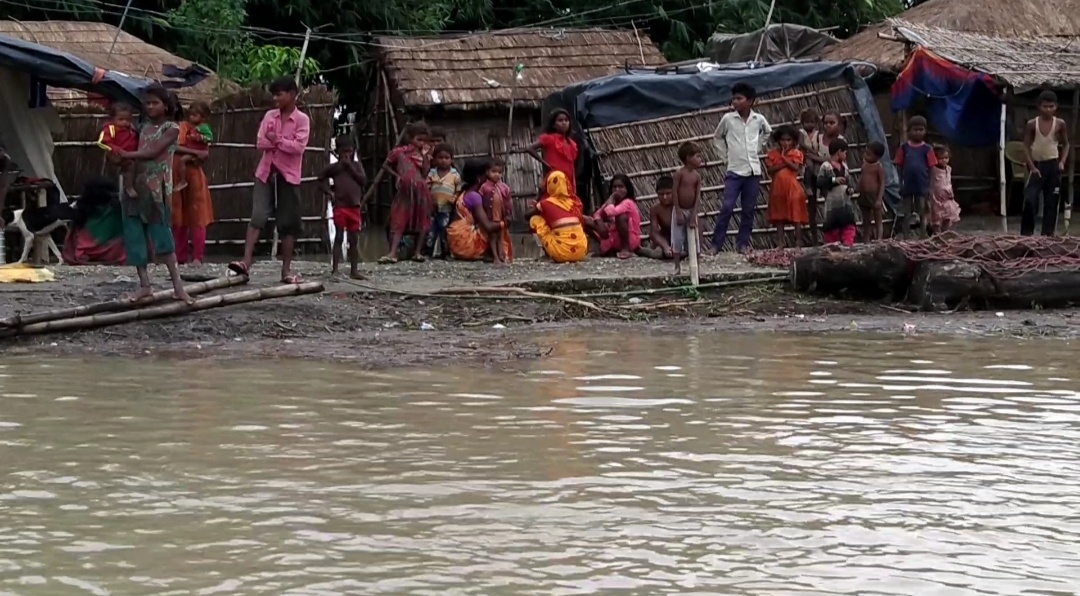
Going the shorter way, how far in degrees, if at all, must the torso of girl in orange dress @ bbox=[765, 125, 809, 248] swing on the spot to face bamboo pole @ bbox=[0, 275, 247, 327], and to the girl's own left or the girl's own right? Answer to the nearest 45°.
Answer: approximately 45° to the girl's own right

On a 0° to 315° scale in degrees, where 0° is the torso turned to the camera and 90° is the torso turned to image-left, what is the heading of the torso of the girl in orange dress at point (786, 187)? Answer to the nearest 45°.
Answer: approximately 0°

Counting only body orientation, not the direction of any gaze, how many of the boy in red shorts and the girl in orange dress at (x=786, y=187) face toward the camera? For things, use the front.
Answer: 2

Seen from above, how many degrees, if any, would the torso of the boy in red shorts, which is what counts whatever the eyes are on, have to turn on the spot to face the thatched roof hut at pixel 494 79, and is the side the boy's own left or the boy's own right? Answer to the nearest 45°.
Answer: approximately 180°

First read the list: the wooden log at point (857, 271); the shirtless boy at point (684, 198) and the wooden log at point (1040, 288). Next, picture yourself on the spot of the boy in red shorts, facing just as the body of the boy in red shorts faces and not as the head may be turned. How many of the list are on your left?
3

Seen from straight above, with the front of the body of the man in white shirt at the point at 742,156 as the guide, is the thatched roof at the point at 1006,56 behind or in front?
behind

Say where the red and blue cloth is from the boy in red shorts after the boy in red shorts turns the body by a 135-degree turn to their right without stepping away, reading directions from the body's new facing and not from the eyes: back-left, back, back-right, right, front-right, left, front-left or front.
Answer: right
